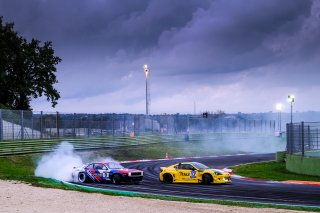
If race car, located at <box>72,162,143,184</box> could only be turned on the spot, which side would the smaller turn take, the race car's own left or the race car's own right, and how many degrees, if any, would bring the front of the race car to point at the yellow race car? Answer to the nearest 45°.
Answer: approximately 45° to the race car's own left

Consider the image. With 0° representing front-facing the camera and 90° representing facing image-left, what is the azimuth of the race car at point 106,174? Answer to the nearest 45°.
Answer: approximately 315°
